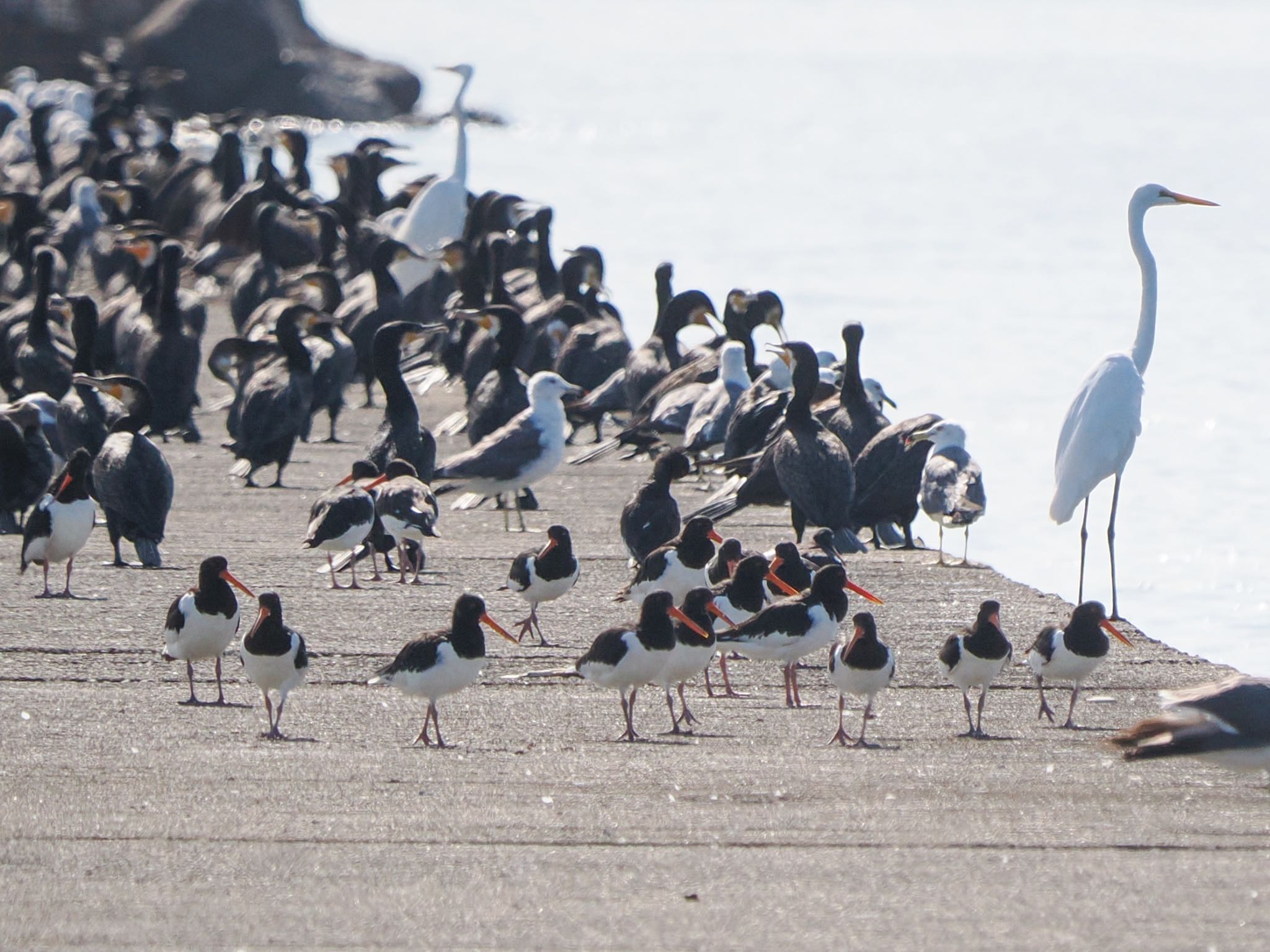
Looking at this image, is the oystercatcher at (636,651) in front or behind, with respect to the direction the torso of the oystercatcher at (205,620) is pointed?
in front

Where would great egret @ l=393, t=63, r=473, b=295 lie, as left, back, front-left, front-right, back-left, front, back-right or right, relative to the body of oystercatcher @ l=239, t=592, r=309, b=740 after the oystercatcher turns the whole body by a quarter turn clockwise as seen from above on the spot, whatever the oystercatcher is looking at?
right

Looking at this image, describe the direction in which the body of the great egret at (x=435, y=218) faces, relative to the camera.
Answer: to the viewer's right

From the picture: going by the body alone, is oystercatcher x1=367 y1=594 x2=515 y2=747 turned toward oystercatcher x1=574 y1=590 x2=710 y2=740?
yes

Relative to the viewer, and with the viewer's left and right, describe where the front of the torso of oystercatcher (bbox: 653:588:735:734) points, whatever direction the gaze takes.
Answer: facing the viewer and to the right of the viewer

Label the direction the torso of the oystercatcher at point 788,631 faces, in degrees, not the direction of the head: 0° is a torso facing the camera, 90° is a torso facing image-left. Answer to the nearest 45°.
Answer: approximately 270°
